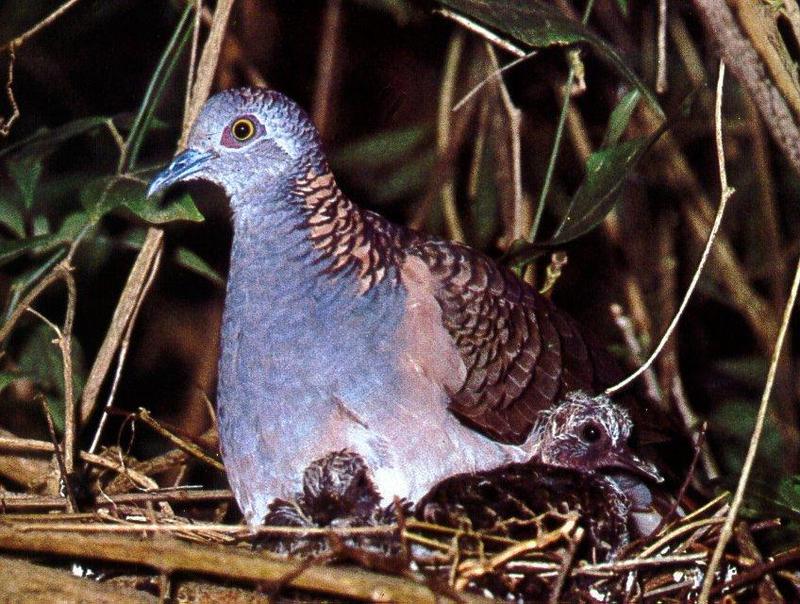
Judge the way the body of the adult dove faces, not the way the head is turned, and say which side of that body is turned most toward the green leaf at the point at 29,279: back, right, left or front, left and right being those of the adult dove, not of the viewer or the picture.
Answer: right

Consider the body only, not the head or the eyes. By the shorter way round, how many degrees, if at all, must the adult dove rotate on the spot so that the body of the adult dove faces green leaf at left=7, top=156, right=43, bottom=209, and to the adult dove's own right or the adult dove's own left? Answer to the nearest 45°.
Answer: approximately 90° to the adult dove's own right

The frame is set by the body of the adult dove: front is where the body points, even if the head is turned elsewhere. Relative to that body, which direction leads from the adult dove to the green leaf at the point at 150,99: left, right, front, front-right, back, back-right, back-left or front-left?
right

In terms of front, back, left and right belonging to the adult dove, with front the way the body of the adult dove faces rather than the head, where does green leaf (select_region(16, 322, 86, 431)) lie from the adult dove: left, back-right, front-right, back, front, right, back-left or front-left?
right

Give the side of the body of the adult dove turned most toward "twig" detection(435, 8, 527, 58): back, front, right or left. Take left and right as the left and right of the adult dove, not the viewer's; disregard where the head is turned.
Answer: back

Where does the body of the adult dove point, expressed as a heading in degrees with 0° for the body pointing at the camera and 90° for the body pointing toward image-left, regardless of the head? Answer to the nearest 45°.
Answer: approximately 45°

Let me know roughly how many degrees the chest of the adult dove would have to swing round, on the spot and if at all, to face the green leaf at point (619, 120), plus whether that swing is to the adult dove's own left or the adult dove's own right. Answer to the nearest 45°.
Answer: approximately 180°

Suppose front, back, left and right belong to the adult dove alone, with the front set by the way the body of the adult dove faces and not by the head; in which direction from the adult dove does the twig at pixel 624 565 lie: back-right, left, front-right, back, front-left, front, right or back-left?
left

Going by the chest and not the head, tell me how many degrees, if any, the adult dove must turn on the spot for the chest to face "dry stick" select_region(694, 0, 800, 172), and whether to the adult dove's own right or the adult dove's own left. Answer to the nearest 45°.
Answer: approximately 135° to the adult dove's own left

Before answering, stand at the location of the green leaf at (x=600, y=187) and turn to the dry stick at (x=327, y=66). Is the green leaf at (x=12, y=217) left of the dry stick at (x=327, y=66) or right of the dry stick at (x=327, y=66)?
left

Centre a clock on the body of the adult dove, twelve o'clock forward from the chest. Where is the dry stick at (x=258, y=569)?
The dry stick is roughly at 11 o'clock from the adult dove.

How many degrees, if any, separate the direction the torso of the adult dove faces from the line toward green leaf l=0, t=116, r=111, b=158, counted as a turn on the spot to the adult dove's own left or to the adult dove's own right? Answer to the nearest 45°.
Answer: approximately 90° to the adult dove's own right
